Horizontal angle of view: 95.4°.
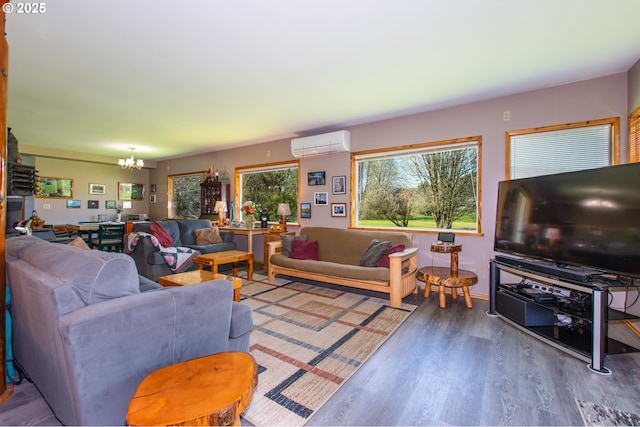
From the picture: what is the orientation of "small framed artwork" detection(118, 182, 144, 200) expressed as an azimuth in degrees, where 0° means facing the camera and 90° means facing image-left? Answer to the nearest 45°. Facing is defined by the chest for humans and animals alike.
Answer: approximately 0°

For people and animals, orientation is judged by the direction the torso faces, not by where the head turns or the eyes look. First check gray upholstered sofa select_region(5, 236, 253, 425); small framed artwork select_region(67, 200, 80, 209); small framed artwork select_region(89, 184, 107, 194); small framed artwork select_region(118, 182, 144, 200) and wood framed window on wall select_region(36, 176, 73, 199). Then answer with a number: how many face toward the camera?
4

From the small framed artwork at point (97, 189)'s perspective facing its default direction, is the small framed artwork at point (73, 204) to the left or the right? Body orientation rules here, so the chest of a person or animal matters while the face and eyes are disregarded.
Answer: on its right

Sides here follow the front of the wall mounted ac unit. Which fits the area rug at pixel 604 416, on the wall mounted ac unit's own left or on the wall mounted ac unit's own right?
on the wall mounted ac unit's own left

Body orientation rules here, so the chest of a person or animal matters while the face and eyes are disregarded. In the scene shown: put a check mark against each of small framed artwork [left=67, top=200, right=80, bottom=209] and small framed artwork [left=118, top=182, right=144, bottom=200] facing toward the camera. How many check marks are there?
2

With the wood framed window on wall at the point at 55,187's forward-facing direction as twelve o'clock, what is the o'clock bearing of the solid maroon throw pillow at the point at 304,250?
The solid maroon throw pillow is roughly at 11 o'clock from the wood framed window on wall.

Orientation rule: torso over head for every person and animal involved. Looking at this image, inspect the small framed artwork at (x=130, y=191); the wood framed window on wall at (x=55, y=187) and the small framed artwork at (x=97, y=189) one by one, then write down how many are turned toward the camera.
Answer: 3

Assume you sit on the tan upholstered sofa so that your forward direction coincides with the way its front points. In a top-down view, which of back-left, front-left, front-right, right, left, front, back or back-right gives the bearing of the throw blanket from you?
front-right

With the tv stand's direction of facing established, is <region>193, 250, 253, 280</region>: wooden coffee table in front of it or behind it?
in front
